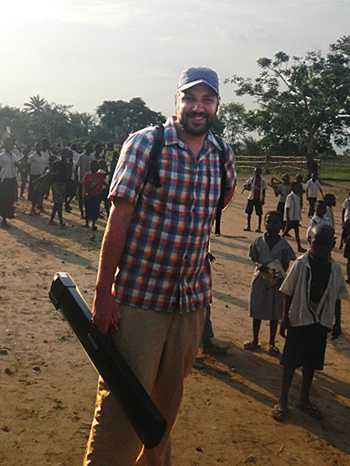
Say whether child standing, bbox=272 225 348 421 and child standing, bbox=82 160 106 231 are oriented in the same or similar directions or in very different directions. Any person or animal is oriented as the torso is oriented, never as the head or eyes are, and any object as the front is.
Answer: same or similar directions

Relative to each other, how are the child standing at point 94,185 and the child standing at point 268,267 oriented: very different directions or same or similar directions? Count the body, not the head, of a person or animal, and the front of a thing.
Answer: same or similar directions

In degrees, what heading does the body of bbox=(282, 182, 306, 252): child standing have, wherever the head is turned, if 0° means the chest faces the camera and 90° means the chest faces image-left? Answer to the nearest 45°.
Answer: approximately 315°

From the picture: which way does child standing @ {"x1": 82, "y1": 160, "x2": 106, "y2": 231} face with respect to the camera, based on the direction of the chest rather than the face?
toward the camera

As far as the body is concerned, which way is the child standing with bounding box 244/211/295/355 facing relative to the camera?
toward the camera

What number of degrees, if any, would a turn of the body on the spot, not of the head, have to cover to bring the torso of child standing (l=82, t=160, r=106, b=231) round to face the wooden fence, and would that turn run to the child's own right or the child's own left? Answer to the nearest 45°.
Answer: approximately 135° to the child's own left

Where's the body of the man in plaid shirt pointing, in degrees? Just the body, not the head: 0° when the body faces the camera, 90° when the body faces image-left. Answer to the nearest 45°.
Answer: approximately 315°

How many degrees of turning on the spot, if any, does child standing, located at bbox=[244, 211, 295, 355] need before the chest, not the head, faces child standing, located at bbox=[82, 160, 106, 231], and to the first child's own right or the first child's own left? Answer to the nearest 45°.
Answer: approximately 135° to the first child's own right

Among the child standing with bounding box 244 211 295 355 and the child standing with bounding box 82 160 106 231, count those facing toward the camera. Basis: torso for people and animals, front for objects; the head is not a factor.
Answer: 2

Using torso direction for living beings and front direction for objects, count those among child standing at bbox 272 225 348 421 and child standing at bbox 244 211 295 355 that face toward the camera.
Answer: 2

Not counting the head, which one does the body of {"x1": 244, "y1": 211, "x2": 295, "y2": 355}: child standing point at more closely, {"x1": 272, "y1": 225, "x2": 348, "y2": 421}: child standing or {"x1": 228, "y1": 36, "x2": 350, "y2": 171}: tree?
the child standing

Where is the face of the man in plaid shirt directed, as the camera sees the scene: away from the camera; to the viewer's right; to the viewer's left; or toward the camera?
toward the camera

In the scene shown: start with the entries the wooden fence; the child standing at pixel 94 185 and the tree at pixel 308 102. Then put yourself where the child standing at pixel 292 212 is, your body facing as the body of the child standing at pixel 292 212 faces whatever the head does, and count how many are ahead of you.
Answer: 0

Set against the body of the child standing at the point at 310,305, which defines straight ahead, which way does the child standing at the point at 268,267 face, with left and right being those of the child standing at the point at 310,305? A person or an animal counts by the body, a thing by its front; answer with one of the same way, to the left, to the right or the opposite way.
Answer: the same way

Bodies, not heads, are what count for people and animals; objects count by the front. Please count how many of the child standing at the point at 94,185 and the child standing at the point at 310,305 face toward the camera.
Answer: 2

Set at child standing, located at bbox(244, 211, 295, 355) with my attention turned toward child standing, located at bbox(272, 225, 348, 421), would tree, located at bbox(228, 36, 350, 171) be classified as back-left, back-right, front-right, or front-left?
back-left
